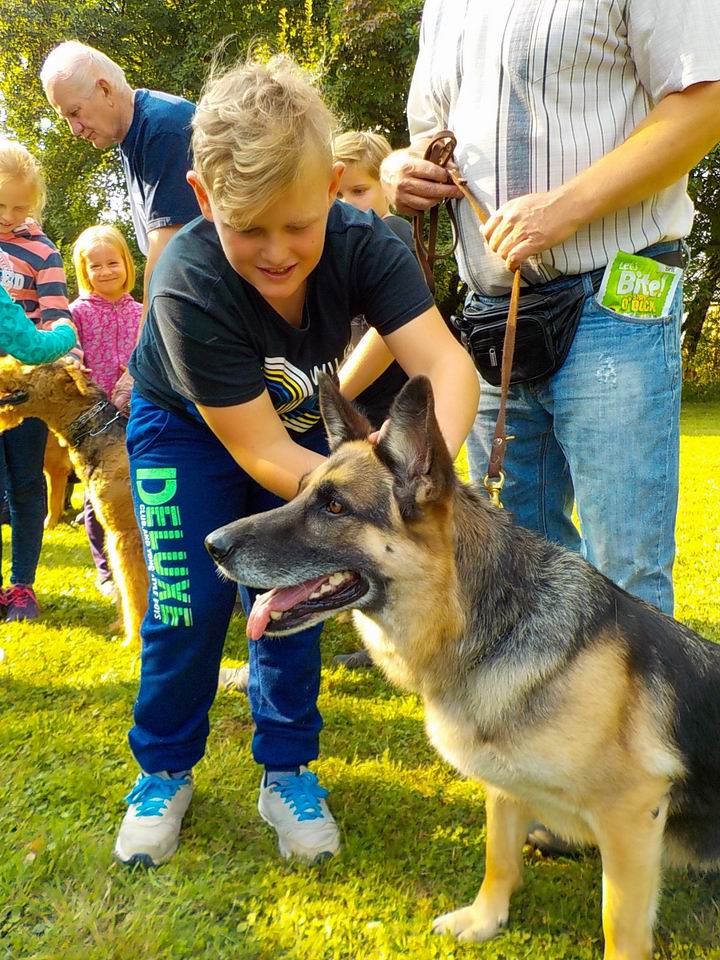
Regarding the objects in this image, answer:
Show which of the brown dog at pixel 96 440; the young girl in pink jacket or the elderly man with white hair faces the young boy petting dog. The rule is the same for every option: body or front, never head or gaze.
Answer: the young girl in pink jacket

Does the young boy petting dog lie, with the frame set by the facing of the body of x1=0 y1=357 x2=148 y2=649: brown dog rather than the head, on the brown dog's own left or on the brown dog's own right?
on the brown dog's own left

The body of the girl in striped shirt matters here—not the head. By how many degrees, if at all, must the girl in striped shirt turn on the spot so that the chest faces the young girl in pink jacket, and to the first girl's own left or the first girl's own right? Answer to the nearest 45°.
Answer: approximately 135° to the first girl's own left

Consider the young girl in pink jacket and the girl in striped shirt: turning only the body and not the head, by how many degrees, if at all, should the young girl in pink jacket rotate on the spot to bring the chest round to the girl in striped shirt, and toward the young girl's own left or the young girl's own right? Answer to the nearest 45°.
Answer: approximately 45° to the young girl's own right

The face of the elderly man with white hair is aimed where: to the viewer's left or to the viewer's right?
to the viewer's left

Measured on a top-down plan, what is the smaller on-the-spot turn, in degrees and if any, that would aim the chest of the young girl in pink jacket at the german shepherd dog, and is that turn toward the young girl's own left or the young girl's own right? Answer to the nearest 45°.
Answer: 0° — they already face it

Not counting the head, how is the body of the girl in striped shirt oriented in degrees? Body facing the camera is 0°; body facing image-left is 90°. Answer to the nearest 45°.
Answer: approximately 0°

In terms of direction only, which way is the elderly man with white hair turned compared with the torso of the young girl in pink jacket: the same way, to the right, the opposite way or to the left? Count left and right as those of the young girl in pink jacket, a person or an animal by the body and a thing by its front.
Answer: to the right

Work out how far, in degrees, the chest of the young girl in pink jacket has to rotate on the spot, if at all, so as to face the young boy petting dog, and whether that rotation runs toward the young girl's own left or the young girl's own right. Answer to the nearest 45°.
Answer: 0° — they already face them

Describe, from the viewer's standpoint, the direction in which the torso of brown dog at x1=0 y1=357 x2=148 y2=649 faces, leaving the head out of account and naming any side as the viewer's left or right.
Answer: facing to the left of the viewer

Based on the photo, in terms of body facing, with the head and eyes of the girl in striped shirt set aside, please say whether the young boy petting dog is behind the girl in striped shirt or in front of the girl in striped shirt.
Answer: in front
